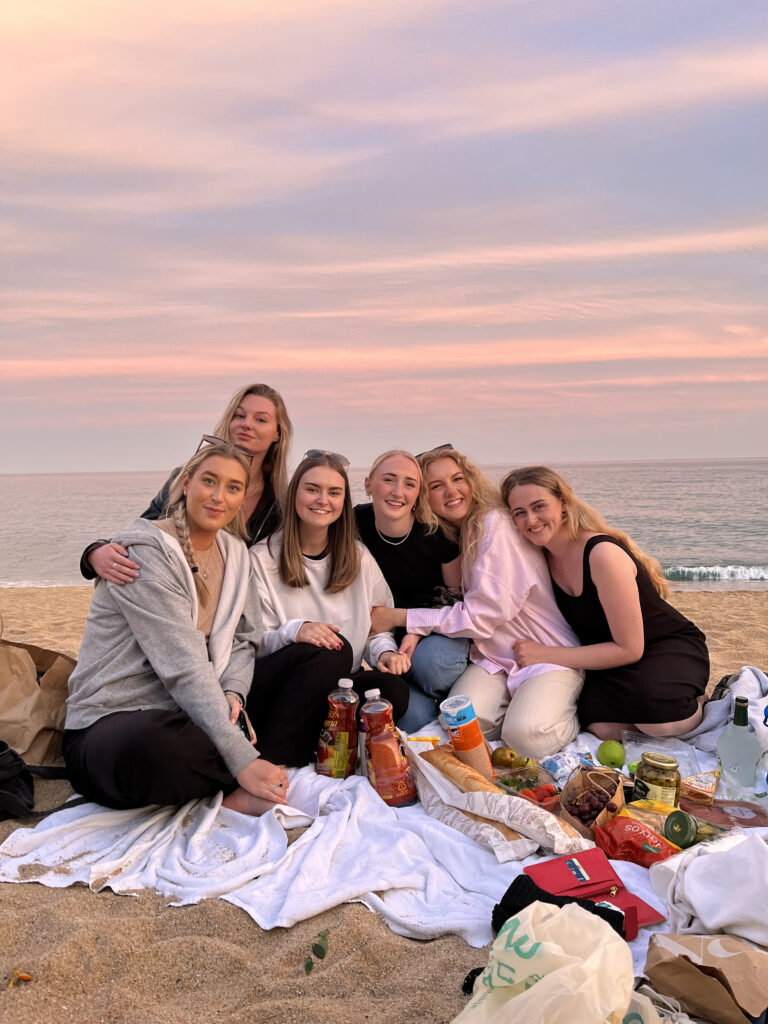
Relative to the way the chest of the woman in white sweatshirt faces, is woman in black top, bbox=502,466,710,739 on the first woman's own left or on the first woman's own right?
on the first woman's own left

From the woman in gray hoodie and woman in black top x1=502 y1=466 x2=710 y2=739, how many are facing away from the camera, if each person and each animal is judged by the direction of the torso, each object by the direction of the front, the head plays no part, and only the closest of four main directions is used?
0

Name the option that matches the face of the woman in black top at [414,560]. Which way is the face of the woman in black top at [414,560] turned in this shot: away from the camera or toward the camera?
toward the camera

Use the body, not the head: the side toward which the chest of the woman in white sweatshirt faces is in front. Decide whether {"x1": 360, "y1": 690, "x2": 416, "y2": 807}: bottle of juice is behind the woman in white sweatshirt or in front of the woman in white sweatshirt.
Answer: in front

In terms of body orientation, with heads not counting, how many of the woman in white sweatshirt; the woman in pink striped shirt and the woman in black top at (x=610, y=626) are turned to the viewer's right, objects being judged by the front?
0

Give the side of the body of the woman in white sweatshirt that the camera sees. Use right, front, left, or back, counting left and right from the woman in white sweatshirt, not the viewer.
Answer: front

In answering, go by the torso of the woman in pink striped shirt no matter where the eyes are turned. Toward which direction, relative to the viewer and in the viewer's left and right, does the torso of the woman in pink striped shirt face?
facing the viewer and to the left of the viewer

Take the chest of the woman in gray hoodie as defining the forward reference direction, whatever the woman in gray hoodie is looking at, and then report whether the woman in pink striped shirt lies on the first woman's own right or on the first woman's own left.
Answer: on the first woman's own left

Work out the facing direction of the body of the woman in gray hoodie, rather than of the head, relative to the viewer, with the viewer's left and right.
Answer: facing the viewer and to the right of the viewer

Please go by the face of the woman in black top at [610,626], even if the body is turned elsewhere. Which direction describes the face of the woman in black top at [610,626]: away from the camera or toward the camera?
toward the camera
